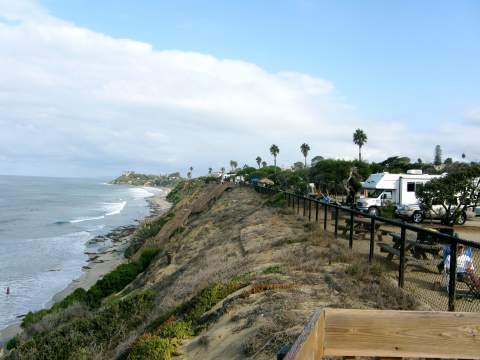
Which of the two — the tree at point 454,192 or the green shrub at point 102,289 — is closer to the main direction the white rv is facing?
the green shrub

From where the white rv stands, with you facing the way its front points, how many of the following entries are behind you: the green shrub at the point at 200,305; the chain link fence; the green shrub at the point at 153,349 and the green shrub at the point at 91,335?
0

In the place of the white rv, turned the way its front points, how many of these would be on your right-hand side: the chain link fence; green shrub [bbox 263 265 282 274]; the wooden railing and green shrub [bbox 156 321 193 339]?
0

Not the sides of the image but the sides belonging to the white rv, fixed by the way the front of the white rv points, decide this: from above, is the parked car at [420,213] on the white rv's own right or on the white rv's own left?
on the white rv's own left

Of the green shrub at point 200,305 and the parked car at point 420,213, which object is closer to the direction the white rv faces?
the green shrub

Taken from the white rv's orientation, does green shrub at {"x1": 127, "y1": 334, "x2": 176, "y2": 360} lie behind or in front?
in front

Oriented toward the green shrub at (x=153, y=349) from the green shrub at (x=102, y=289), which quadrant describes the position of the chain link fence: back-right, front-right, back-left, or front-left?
front-left

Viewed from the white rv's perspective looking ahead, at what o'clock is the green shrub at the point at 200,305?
The green shrub is roughly at 11 o'clock from the white rv.

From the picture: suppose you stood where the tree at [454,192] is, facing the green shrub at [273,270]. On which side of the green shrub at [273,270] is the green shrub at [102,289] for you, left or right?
right

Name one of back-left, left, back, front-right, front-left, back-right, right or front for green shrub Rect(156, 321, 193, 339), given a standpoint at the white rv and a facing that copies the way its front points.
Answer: front-left

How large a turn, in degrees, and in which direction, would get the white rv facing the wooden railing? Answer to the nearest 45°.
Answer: approximately 45° to its left

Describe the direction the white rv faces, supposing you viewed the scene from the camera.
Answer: facing the viewer and to the left of the viewer

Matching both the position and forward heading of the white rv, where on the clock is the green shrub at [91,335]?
The green shrub is roughly at 11 o'clock from the white rv.

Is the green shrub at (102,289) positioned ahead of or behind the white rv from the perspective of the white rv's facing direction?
ahead

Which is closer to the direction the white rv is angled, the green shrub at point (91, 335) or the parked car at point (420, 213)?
the green shrub

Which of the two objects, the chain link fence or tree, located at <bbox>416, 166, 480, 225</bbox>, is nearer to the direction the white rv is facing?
the chain link fence
